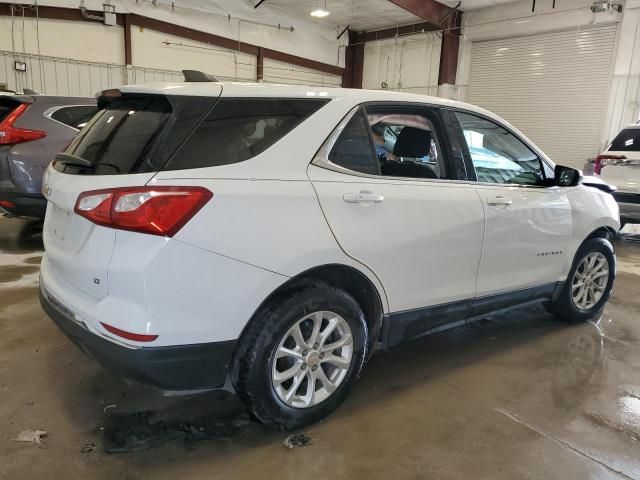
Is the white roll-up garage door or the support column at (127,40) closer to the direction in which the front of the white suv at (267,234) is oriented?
the white roll-up garage door

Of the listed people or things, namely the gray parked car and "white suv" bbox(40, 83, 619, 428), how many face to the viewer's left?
0

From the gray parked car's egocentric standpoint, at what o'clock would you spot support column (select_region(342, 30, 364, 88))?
The support column is roughly at 12 o'clock from the gray parked car.

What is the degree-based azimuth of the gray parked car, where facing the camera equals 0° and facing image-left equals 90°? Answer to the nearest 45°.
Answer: approximately 225°

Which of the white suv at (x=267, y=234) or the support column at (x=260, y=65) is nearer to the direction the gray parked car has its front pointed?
the support column

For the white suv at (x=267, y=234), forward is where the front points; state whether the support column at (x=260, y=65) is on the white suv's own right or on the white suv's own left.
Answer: on the white suv's own left

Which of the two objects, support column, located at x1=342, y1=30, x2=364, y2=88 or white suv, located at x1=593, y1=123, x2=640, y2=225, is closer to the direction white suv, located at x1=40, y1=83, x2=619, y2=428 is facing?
the white suv

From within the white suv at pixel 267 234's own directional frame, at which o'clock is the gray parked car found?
The gray parked car is roughly at 9 o'clock from the white suv.

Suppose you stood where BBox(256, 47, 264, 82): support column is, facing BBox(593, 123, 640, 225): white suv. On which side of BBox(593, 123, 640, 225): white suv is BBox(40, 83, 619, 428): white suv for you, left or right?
right

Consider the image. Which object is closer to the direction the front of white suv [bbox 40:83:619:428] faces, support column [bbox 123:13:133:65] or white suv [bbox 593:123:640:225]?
the white suv

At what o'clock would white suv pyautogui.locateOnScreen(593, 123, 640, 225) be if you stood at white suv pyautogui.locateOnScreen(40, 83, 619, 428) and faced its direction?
white suv pyautogui.locateOnScreen(593, 123, 640, 225) is roughly at 12 o'clock from white suv pyautogui.locateOnScreen(40, 83, 619, 428).

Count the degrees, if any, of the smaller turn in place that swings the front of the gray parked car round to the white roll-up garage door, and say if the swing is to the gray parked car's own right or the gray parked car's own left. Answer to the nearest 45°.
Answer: approximately 45° to the gray parked car's own right

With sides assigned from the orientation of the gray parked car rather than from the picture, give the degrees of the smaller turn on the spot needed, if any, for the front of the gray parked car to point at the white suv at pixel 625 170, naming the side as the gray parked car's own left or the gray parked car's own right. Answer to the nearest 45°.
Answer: approximately 45° to the gray parked car's own right

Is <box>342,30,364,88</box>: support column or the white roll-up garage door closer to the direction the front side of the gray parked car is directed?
the support column

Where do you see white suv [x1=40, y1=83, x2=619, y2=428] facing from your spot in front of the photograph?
facing away from the viewer and to the right of the viewer

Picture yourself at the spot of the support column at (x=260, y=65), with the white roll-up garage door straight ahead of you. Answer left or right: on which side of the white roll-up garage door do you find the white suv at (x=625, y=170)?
right

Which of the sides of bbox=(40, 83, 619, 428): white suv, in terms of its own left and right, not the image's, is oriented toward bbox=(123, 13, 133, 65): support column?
left
